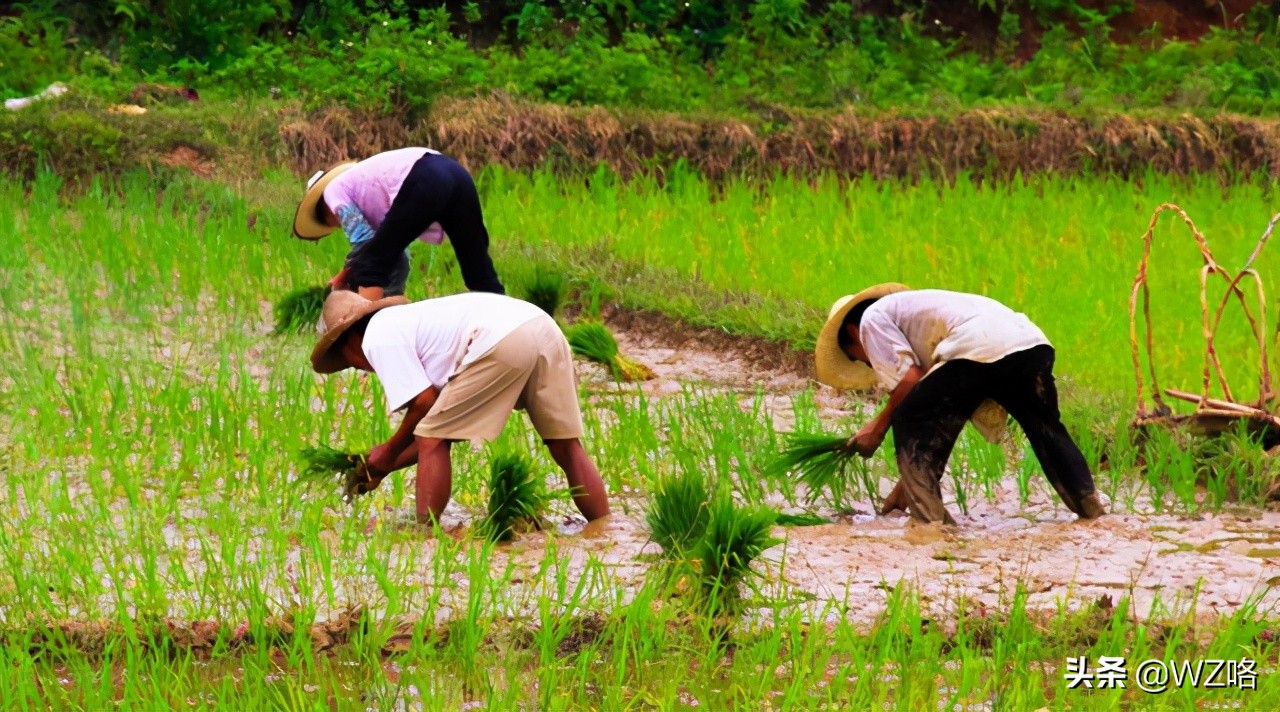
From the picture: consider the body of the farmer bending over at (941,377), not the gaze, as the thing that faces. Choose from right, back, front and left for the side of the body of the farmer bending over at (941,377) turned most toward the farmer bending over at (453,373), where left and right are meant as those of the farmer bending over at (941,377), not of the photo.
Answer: front

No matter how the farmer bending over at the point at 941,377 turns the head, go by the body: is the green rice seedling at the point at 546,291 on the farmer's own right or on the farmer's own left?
on the farmer's own right

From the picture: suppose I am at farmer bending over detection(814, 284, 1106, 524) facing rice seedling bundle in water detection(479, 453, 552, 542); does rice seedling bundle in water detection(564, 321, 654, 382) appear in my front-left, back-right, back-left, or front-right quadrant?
front-right

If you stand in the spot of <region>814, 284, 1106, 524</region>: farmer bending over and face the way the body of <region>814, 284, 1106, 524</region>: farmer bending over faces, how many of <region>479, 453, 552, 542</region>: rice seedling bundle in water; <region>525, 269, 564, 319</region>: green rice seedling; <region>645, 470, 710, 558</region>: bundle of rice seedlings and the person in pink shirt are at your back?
0

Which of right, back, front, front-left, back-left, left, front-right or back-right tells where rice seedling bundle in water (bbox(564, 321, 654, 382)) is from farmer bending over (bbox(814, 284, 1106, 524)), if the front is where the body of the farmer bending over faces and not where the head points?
front-right

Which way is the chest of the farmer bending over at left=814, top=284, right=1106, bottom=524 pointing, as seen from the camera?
to the viewer's left

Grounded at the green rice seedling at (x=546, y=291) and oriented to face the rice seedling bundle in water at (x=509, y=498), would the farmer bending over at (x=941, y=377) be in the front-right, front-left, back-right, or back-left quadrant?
front-left

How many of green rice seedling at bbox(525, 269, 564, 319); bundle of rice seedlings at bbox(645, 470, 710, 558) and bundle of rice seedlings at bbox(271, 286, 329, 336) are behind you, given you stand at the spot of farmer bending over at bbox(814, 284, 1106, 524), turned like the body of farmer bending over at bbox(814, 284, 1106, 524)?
0

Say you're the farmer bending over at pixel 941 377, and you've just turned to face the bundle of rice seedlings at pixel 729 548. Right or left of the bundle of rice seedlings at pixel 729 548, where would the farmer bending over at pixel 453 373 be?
right

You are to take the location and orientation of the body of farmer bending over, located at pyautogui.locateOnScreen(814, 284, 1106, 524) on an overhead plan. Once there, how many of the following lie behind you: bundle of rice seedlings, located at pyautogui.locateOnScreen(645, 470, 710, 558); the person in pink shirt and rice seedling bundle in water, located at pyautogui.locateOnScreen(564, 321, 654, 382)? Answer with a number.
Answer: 0

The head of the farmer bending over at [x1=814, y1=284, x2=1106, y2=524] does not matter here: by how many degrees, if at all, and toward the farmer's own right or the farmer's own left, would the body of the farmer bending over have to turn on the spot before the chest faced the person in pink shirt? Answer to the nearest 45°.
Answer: approximately 45° to the farmer's own right

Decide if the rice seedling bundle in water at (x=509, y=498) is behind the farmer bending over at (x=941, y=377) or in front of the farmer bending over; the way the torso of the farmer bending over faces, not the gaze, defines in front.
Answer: in front

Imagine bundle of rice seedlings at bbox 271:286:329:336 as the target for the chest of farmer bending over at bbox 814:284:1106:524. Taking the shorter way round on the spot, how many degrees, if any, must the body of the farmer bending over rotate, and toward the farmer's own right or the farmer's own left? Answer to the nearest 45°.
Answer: approximately 45° to the farmer's own right

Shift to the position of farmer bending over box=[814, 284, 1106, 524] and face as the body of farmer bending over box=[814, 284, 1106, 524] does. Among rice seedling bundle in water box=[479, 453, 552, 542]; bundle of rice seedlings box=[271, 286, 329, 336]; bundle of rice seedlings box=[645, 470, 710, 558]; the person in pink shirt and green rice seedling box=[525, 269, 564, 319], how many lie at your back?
0

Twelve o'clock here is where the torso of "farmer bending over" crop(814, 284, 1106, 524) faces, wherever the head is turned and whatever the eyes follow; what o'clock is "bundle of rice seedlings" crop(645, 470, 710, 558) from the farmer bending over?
The bundle of rice seedlings is roughly at 10 o'clock from the farmer bending over.

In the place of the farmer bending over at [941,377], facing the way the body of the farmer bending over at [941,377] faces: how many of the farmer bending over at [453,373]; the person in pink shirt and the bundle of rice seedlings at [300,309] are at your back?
0
